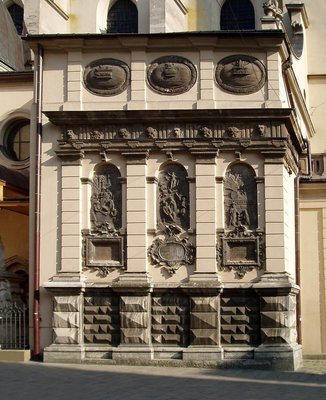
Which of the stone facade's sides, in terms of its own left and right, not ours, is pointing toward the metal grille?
right

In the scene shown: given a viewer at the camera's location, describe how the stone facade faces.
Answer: facing the viewer
